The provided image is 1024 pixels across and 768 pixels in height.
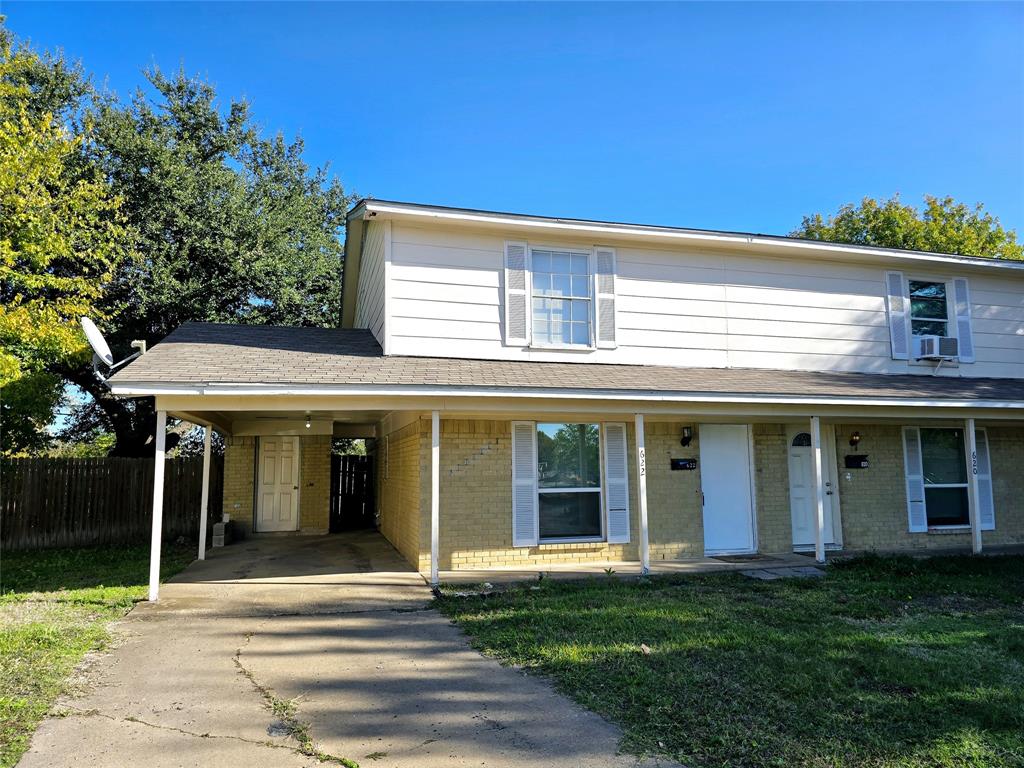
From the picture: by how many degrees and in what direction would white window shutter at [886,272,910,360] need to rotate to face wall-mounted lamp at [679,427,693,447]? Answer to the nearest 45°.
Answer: approximately 45° to its right

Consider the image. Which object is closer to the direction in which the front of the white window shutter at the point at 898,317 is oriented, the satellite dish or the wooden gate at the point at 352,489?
the satellite dish

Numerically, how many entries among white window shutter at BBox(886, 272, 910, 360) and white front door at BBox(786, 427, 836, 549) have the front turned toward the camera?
2

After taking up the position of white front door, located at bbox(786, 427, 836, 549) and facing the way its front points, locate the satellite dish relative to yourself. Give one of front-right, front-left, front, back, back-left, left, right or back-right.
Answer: front-right

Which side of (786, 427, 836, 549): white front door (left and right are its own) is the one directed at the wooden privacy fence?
right

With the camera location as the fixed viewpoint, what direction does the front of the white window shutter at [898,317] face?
facing the viewer

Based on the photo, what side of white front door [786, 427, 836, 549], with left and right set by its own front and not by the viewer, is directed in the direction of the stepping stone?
front
